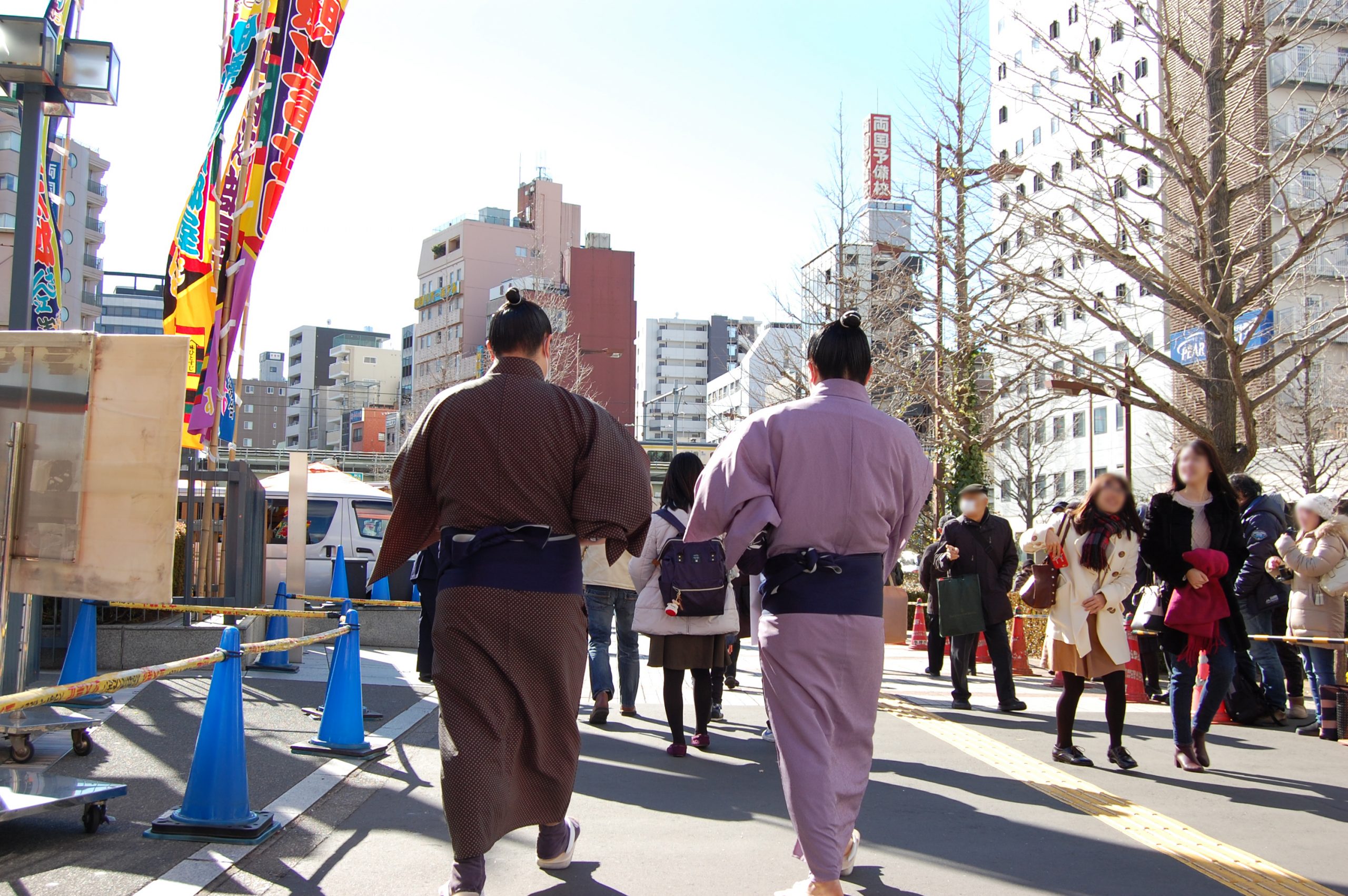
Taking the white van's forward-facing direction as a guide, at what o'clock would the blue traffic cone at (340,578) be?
The blue traffic cone is roughly at 3 o'clock from the white van.

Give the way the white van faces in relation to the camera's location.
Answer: facing to the right of the viewer

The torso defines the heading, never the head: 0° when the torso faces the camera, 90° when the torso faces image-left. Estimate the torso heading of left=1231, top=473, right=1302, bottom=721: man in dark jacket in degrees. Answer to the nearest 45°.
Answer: approximately 90°

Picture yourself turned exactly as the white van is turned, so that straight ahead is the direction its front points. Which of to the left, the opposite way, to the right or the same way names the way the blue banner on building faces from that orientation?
the opposite way

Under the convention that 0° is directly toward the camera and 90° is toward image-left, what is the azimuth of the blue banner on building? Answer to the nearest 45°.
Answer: approximately 45°
